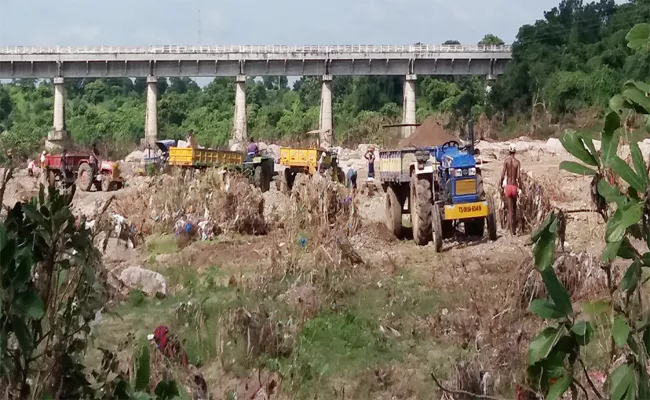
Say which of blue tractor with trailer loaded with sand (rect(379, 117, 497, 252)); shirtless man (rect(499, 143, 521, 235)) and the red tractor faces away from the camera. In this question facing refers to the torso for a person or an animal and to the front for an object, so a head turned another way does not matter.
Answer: the shirtless man

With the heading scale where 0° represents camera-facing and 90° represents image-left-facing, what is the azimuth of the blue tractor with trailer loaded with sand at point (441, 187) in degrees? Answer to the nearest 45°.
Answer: approximately 315°

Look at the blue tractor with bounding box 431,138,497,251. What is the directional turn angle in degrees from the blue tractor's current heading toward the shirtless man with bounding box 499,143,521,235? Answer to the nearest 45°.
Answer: approximately 90° to its left

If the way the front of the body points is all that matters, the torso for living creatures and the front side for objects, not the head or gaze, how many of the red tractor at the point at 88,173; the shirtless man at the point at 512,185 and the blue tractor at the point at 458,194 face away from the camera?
1

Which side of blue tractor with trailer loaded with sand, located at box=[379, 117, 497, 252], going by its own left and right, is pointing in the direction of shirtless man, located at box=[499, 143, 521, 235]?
left

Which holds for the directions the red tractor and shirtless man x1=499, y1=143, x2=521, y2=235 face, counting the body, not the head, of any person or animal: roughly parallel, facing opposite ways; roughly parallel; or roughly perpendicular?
roughly perpendicular

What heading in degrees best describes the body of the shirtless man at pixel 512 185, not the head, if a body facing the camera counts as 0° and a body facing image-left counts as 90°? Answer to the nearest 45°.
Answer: approximately 180°

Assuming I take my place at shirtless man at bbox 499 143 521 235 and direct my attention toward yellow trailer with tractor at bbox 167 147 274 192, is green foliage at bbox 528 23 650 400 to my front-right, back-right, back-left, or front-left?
back-left

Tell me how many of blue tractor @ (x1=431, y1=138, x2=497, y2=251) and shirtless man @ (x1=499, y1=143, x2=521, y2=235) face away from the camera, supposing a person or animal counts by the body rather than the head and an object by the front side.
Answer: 1

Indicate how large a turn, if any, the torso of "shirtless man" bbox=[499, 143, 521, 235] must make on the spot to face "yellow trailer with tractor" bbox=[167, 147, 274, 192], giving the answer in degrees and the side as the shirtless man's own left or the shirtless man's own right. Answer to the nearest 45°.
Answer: approximately 45° to the shirtless man's own left

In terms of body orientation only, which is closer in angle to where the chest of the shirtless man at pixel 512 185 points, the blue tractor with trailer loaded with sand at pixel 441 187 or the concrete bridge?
the concrete bridge

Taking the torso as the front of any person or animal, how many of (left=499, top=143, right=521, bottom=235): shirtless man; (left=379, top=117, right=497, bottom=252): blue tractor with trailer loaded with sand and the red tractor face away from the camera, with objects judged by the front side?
1

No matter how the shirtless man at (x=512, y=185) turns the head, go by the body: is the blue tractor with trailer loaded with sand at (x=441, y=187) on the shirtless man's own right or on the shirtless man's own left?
on the shirtless man's own left

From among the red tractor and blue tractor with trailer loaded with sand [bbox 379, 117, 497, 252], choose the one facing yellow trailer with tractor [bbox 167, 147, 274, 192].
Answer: the red tractor

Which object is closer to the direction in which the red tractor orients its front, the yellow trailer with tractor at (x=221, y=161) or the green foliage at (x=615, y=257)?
the yellow trailer with tractor

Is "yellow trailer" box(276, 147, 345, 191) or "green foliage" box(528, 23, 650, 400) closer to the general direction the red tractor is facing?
the yellow trailer

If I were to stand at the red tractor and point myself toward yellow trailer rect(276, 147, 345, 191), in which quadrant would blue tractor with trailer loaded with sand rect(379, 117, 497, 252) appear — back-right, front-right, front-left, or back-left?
front-right
